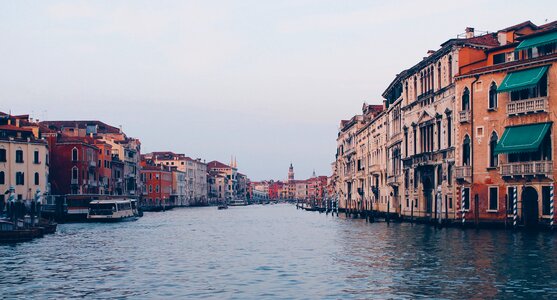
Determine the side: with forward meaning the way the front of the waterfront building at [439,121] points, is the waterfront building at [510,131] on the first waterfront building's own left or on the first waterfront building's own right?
on the first waterfront building's own left

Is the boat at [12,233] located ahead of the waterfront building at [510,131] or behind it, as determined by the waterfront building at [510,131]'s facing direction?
ahead

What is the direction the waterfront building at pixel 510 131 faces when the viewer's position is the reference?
facing the viewer and to the left of the viewer

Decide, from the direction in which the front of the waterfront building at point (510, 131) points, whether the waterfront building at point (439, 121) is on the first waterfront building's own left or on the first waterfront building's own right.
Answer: on the first waterfront building's own right

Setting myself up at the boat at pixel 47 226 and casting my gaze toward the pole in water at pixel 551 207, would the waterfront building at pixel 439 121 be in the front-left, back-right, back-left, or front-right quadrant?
front-left

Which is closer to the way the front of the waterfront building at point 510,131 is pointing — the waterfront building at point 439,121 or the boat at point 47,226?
the boat

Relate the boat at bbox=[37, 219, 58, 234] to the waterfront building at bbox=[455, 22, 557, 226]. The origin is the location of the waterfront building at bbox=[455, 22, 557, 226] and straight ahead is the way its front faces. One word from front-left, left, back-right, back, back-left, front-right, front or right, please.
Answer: front-right
